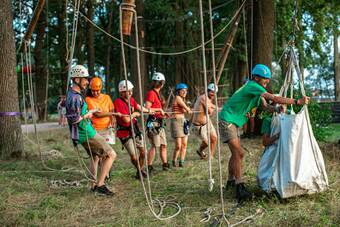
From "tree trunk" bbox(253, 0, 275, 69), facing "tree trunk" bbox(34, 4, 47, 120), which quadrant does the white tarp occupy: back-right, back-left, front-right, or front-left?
back-left

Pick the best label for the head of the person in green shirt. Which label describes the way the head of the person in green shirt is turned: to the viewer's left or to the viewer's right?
to the viewer's right

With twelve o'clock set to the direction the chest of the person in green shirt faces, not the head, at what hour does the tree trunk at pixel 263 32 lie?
The tree trunk is roughly at 9 o'clock from the person in green shirt.

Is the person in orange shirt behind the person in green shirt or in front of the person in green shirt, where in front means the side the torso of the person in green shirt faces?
behind

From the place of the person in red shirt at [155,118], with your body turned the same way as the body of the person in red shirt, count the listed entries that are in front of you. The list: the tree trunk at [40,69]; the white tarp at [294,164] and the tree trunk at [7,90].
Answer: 1

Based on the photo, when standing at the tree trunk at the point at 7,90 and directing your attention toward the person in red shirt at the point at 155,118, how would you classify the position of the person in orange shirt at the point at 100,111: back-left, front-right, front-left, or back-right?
front-right

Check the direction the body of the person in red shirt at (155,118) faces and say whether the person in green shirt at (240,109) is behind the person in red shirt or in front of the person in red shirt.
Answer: in front

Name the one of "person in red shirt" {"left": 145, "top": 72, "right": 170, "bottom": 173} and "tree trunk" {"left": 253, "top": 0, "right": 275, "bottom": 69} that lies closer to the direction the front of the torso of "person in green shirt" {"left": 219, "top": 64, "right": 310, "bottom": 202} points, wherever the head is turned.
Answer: the tree trunk

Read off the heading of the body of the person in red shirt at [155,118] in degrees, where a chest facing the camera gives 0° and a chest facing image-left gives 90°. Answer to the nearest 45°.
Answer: approximately 315°
